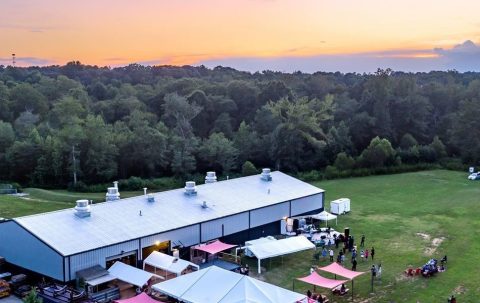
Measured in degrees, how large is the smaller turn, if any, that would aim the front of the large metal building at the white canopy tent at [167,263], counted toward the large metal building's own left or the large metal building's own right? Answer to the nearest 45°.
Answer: approximately 45° to the large metal building's own right

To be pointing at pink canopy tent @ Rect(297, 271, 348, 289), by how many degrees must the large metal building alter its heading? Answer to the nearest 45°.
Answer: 0° — it already faces it

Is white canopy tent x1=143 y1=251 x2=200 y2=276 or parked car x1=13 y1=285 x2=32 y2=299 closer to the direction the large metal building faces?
the white canopy tent

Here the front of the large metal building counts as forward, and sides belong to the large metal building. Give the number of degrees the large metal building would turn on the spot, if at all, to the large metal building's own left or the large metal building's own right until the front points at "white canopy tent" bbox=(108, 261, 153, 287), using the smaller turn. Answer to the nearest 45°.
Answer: approximately 45° to the large metal building's own right

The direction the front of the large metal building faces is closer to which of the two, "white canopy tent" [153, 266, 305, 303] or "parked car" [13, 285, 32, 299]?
the white canopy tent

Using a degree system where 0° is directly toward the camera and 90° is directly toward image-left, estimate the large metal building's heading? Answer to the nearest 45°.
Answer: approximately 315°

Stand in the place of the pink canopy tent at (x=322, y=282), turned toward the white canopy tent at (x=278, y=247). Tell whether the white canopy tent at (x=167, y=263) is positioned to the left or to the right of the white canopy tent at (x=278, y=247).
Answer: left

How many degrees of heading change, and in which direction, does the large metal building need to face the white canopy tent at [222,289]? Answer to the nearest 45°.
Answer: approximately 45° to its right
